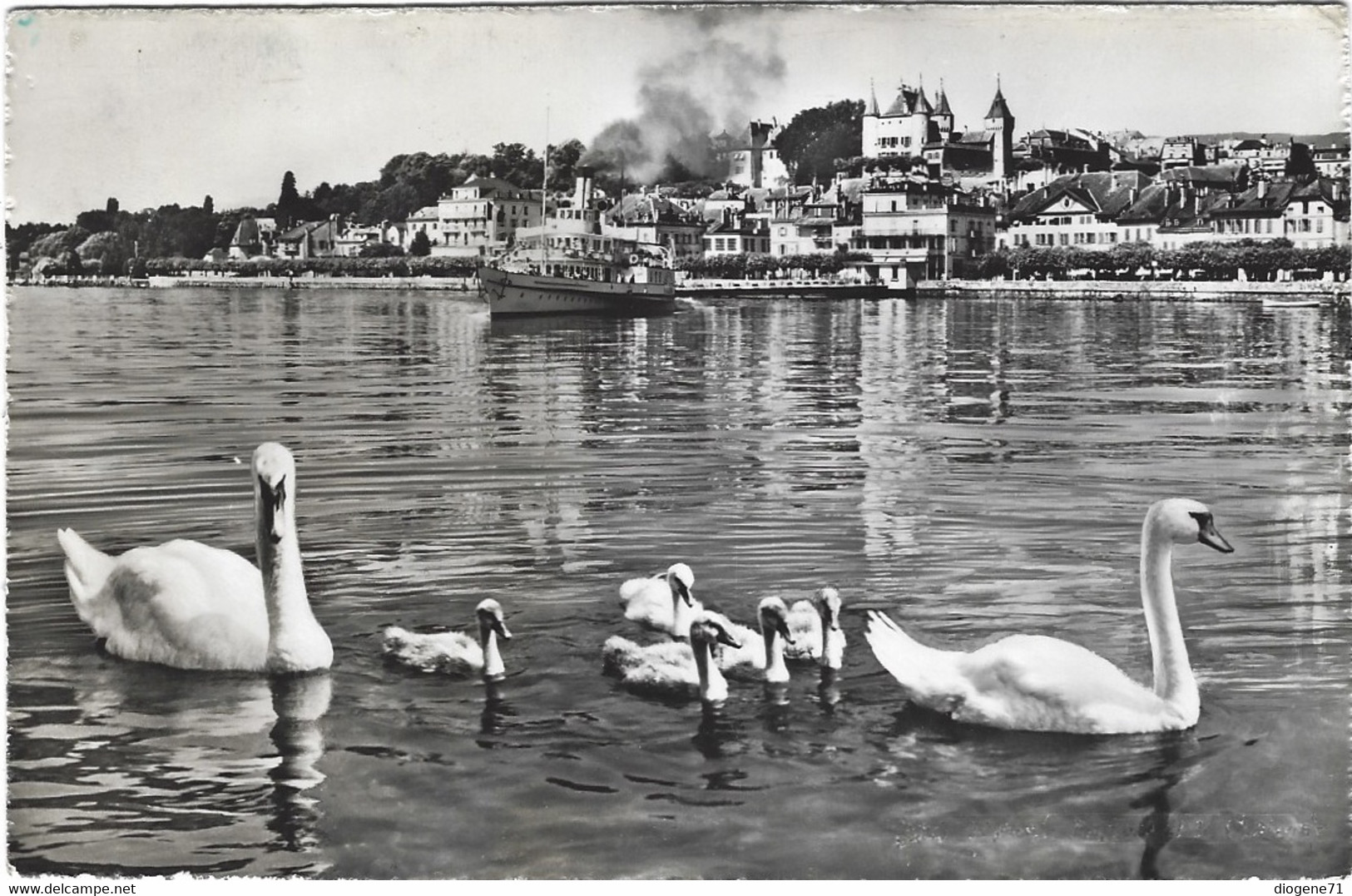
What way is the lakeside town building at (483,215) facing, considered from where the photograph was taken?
facing the viewer and to the left of the viewer

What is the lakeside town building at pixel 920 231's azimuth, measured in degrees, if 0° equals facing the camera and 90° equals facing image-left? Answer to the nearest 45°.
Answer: approximately 45°

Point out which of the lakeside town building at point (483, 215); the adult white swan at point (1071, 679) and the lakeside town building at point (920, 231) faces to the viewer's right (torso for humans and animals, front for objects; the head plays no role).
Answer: the adult white swan

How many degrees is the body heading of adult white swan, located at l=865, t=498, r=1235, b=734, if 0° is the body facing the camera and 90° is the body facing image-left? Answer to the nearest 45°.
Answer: approximately 270°

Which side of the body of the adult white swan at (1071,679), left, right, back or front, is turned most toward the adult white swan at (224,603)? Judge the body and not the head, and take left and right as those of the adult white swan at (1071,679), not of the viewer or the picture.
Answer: back

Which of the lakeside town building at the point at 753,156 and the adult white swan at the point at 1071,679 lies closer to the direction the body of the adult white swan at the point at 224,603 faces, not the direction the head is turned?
the adult white swan

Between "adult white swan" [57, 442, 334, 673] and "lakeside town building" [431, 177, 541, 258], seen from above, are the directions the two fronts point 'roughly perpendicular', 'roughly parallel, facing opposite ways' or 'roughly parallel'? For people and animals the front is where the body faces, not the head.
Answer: roughly perpendicular

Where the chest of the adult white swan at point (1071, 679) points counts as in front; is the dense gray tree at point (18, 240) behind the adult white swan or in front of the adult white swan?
behind

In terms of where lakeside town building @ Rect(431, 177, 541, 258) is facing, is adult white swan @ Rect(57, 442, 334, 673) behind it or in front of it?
in front

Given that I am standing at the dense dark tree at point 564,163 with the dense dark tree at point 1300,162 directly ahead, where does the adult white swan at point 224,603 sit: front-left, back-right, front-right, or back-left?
back-right

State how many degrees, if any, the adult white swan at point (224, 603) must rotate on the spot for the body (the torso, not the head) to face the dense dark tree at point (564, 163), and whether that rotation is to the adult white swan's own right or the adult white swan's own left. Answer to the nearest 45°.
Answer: approximately 90° to the adult white swan's own left
